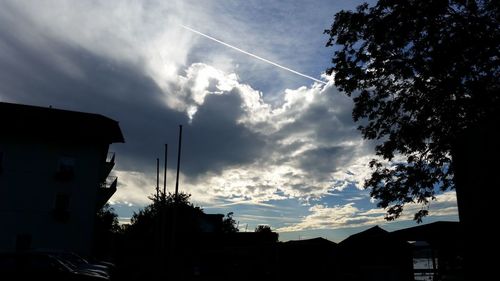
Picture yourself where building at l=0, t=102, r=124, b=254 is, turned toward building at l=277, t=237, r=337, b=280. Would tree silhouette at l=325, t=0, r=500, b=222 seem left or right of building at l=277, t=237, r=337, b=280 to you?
right
